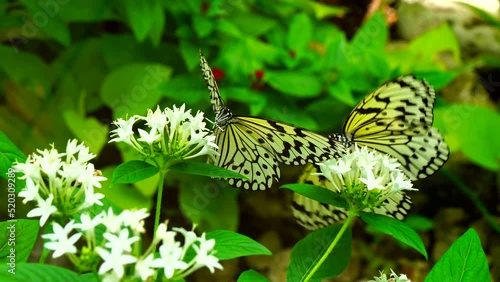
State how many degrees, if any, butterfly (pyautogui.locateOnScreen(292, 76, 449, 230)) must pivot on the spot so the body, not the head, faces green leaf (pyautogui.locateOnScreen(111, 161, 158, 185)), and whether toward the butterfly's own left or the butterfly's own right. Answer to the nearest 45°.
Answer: approximately 45° to the butterfly's own left

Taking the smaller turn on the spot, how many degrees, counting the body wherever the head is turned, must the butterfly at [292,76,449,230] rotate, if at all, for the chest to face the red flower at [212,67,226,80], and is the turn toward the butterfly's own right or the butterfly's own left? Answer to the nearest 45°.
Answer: approximately 45° to the butterfly's own right

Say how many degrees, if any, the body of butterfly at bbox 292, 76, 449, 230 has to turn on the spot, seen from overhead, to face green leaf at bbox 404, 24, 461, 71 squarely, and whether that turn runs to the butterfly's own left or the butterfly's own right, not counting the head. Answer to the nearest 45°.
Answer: approximately 90° to the butterfly's own right

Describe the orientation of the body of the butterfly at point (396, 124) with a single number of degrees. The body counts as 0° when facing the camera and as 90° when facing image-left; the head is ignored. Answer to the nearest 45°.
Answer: approximately 90°

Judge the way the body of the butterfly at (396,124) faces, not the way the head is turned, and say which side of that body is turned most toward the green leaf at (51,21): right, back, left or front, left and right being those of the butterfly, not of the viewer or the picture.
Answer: front
